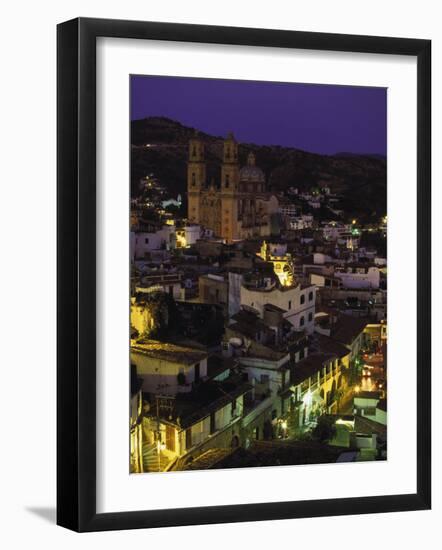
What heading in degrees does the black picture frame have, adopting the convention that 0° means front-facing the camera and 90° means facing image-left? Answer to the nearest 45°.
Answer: approximately 315°
